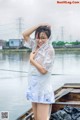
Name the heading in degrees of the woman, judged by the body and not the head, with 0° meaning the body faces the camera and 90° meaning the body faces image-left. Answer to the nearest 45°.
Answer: approximately 45°
